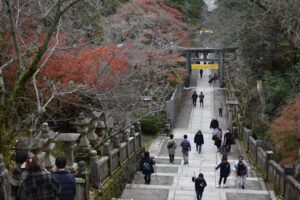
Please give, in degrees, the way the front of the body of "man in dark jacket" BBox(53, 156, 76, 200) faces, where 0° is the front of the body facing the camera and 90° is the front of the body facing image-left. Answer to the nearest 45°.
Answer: approximately 180°

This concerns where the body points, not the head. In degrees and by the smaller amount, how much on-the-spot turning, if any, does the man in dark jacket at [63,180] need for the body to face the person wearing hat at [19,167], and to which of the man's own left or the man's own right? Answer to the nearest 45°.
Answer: approximately 90° to the man's own left

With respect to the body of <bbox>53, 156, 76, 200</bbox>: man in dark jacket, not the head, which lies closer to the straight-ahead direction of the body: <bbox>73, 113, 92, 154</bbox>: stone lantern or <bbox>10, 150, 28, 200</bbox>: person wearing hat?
the stone lantern

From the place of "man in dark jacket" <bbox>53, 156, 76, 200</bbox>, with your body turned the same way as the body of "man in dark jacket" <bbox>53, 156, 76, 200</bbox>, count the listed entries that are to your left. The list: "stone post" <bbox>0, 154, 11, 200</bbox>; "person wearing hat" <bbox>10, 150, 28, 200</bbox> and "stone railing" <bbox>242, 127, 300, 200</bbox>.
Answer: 2

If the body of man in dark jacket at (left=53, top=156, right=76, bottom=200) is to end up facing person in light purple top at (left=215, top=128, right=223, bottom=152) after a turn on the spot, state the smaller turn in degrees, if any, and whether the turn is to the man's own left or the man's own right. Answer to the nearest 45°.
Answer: approximately 45° to the man's own right

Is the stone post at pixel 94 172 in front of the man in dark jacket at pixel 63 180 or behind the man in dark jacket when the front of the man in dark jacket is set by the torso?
in front

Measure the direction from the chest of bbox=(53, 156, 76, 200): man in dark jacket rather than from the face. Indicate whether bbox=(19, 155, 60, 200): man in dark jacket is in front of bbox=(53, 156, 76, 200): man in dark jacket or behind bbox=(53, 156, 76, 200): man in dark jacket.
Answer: behind

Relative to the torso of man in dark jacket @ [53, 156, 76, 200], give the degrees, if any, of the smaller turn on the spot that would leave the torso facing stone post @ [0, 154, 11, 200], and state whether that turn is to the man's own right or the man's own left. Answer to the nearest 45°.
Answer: approximately 90° to the man's own left

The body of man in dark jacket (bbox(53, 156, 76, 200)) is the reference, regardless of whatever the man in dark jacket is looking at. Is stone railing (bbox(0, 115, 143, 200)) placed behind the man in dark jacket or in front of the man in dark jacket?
in front

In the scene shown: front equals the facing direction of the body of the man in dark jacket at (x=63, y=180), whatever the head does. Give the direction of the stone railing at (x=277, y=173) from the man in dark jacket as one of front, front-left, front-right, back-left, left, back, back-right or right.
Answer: front-right

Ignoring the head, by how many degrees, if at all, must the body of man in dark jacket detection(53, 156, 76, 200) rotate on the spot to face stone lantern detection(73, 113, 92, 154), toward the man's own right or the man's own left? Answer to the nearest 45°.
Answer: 0° — they already face it

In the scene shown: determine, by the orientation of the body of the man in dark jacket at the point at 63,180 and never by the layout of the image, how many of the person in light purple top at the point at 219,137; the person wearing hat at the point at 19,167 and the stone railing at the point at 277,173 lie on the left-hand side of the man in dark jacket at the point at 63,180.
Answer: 1
